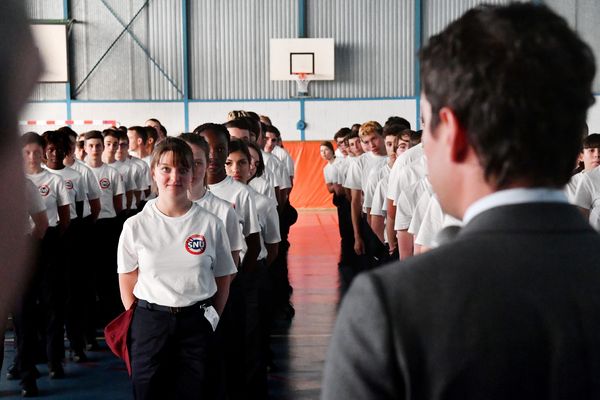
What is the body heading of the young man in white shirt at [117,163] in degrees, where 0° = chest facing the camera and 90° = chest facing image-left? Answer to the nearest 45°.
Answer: approximately 0°

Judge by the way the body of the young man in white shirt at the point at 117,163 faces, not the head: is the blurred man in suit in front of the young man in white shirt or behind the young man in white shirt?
in front

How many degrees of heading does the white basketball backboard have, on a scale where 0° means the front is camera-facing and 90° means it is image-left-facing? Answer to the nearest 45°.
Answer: approximately 0°

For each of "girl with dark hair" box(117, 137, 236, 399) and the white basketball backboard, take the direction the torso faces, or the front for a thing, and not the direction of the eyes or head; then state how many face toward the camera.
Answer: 2

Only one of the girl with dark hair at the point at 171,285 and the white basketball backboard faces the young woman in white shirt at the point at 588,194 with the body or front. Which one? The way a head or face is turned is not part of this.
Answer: the white basketball backboard

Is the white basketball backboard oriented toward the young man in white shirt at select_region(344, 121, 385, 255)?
yes

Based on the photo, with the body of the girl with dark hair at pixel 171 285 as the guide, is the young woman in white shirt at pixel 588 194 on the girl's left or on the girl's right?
on the girl's left

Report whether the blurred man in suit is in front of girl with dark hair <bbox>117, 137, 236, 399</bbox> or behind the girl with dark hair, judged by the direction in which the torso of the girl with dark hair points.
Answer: in front

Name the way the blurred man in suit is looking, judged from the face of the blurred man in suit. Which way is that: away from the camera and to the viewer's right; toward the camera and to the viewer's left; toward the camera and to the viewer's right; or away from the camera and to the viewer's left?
away from the camera and to the viewer's left

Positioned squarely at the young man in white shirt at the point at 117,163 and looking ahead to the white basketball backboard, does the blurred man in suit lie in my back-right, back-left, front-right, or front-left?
back-right

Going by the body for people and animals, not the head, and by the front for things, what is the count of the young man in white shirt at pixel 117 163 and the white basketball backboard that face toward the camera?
2

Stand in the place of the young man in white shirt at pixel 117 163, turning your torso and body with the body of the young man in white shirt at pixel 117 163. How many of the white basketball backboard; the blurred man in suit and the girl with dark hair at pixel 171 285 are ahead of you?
2
